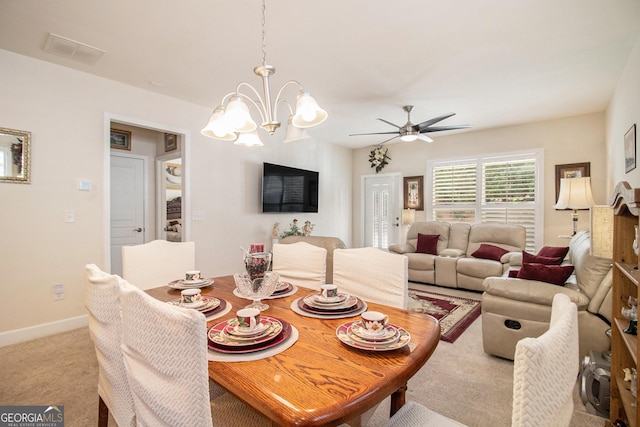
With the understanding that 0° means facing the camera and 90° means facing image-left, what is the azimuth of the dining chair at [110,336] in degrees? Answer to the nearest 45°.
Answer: approximately 225°

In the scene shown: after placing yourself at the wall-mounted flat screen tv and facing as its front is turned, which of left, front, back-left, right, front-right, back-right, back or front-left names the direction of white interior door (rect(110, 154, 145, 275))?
back-right

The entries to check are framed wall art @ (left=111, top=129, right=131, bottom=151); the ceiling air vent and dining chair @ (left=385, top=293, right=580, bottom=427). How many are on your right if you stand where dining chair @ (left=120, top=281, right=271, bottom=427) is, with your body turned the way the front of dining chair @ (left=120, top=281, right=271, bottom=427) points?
1

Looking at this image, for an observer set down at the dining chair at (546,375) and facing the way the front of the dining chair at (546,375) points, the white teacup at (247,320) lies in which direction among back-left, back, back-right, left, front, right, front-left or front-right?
front-left

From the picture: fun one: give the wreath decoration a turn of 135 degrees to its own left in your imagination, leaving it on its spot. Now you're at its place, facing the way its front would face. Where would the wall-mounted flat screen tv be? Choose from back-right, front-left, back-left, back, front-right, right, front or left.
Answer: back

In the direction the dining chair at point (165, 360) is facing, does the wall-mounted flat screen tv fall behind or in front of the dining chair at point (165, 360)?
in front

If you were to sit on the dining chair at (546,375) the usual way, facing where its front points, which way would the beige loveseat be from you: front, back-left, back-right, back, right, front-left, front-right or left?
front-right

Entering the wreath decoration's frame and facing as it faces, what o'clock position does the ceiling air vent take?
The ceiling air vent is roughly at 1 o'clock from the wreath decoration.

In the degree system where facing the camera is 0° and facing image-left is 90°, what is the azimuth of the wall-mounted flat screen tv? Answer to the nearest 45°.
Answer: approximately 315°
